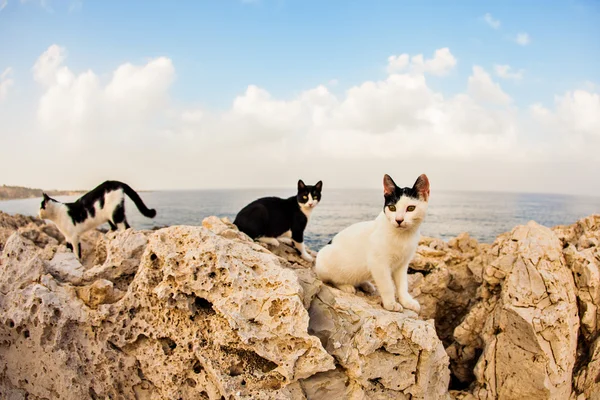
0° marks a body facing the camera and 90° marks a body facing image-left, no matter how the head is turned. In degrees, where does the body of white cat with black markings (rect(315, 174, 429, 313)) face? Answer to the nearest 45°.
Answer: approximately 315°

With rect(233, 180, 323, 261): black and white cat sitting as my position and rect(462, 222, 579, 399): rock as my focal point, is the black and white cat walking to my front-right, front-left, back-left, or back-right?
back-right

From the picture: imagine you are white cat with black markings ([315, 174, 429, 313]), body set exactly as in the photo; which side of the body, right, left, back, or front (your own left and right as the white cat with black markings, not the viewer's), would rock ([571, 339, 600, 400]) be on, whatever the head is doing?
front

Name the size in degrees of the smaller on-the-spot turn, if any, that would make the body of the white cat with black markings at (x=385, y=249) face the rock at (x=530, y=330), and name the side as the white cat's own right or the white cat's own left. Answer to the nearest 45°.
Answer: approximately 90° to the white cat's own left

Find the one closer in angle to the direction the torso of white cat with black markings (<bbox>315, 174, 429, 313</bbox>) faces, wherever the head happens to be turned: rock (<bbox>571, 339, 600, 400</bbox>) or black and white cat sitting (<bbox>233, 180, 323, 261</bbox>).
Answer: the rock

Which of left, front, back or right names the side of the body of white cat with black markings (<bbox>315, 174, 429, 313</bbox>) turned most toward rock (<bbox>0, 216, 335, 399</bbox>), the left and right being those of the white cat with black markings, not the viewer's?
right
